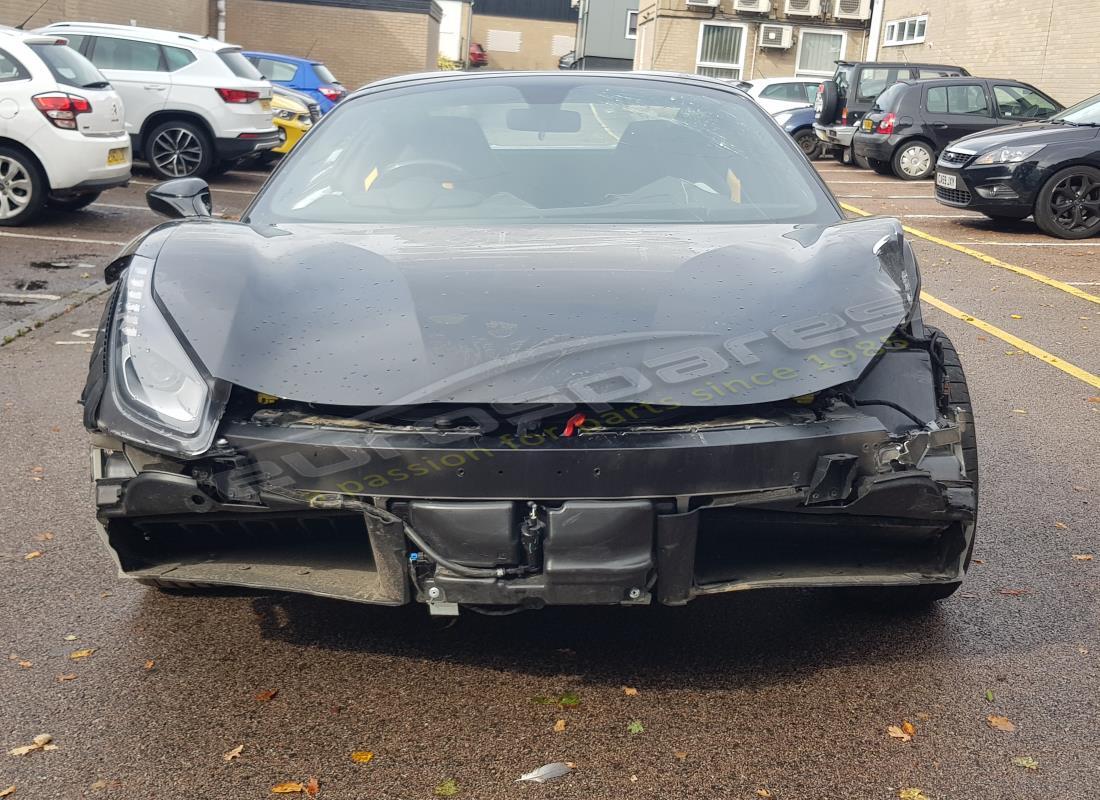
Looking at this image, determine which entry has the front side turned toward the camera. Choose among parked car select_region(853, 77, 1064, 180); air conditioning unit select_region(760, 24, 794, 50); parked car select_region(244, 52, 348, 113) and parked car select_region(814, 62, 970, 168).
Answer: the air conditioning unit

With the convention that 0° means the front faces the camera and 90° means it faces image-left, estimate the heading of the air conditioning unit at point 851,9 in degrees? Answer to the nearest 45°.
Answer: approximately 0°

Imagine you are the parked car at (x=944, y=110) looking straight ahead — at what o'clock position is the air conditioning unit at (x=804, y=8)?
The air conditioning unit is roughly at 10 o'clock from the parked car.

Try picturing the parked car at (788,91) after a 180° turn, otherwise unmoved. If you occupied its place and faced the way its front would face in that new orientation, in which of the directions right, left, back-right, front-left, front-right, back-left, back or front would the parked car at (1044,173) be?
front-left

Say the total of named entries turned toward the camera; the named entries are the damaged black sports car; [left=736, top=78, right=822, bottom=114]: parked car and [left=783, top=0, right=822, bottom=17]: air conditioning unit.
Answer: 2

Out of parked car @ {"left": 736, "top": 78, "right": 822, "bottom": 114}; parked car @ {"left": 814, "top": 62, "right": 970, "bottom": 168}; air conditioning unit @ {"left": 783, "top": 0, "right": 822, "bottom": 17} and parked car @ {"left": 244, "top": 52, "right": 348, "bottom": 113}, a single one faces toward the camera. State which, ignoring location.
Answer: the air conditioning unit

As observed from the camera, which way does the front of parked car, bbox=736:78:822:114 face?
facing away from the viewer and to the right of the viewer

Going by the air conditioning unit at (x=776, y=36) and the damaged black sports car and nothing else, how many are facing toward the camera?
2

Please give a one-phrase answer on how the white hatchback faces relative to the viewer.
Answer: facing away from the viewer and to the left of the viewer

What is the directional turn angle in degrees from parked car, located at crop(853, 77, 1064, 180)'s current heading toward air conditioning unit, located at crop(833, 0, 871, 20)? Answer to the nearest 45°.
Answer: approximately 45° to its left

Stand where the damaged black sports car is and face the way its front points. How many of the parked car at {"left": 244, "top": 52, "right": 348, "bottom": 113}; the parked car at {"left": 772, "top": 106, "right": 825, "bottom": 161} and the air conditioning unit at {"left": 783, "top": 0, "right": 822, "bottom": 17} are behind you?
3

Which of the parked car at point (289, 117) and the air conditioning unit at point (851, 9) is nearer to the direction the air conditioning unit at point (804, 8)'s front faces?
the parked car

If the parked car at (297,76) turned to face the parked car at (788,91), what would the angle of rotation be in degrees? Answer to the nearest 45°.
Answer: approximately 135° to its right
